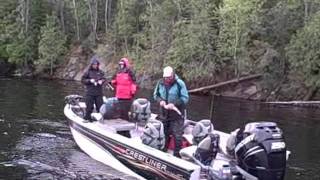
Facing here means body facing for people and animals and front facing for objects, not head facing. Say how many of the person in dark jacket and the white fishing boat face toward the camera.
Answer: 1

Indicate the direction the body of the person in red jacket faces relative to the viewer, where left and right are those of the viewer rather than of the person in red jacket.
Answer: facing the viewer and to the left of the viewer

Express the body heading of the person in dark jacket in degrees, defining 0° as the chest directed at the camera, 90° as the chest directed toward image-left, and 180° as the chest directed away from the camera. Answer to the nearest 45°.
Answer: approximately 0°

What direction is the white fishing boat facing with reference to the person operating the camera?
facing away from the viewer and to the left of the viewer

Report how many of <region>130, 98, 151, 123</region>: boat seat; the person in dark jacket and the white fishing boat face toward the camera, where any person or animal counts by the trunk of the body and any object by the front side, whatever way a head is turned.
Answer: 1

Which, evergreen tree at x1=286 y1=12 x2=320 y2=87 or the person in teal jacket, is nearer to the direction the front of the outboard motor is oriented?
the person in teal jacket

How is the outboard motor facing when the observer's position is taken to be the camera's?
facing away from the viewer and to the left of the viewer

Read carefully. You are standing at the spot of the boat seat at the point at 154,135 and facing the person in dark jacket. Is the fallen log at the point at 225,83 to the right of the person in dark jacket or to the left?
right

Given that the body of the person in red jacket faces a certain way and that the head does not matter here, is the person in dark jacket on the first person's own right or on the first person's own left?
on the first person's own right
